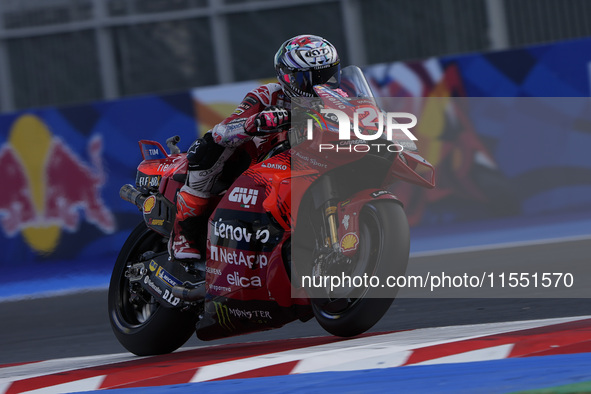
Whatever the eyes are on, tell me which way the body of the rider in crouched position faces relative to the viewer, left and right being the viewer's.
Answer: facing the viewer and to the right of the viewer
